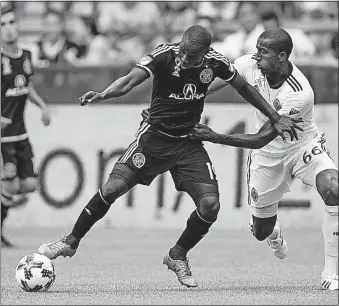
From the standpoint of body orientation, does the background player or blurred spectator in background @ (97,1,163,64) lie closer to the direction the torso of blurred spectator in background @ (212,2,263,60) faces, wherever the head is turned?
the background player

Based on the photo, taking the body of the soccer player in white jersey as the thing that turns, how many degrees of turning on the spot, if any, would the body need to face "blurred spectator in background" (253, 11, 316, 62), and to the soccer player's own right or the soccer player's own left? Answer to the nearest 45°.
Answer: approximately 135° to the soccer player's own right

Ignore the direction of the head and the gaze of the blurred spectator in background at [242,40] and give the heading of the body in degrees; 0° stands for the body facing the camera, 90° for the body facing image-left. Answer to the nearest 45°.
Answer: approximately 0°

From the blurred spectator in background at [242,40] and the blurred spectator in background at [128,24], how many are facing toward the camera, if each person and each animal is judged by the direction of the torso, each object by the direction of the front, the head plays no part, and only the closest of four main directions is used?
2

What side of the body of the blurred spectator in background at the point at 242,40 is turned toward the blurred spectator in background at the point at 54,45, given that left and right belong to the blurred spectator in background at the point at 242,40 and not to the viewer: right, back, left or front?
right

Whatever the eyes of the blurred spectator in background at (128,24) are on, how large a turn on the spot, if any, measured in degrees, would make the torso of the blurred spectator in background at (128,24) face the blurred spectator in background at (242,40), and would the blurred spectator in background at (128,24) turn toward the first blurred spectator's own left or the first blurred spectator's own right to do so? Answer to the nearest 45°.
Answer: approximately 45° to the first blurred spectator's own left

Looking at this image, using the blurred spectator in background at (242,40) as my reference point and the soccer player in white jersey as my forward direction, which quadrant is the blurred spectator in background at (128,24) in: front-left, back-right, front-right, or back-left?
back-right

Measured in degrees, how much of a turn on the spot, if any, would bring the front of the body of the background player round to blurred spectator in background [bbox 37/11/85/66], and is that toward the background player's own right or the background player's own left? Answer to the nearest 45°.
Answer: approximately 180°
